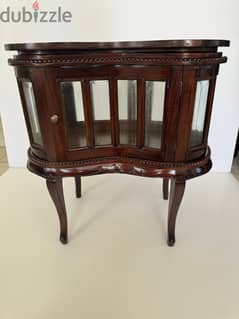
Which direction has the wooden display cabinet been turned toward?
toward the camera
